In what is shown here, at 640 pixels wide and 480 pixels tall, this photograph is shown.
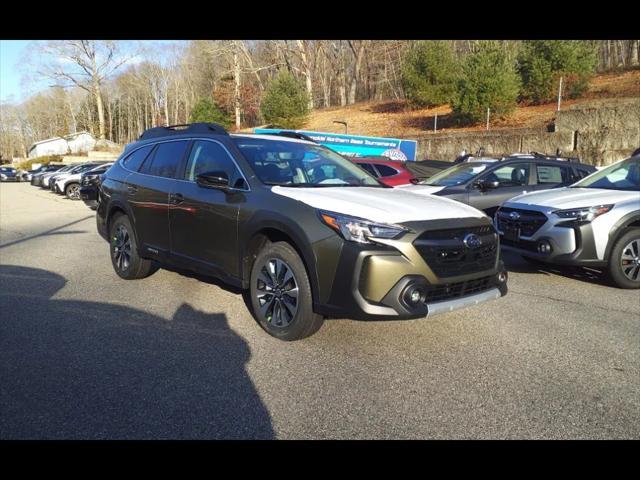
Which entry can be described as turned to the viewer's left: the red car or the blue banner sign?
the red car

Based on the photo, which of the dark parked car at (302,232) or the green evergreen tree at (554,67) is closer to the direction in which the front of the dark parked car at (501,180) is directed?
the dark parked car

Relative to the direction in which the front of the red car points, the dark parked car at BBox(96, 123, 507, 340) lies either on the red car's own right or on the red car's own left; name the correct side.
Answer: on the red car's own left

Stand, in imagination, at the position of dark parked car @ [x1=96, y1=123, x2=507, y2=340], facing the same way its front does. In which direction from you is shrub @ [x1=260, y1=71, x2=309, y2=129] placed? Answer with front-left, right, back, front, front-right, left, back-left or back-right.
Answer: back-left

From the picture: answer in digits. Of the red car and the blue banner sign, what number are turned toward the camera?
1

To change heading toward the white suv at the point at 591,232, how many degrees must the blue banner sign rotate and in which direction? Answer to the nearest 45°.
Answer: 0° — it already faces it

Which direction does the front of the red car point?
to the viewer's left

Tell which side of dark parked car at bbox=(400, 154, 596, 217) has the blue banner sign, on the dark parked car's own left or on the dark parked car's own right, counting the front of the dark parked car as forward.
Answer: on the dark parked car's own right

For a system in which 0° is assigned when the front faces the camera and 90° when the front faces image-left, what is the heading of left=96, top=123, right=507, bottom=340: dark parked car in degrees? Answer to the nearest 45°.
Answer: approximately 315°
